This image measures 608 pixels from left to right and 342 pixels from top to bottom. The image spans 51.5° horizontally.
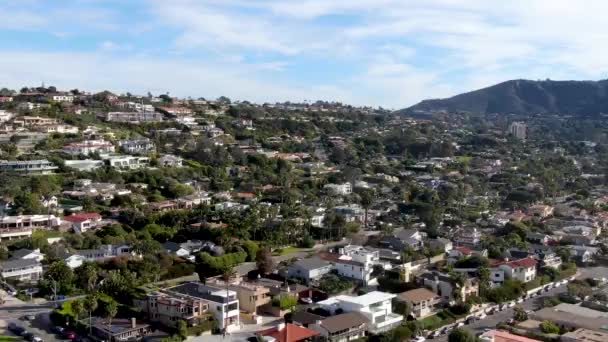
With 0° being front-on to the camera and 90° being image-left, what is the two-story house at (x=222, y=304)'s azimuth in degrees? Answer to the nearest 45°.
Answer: approximately 315°

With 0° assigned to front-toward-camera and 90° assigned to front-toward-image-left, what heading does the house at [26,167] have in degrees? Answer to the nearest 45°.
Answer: approximately 0°

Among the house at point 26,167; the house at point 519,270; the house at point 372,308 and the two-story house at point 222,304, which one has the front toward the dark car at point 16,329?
the house at point 26,167

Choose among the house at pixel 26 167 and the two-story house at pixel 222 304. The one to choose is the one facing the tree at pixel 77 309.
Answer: the house

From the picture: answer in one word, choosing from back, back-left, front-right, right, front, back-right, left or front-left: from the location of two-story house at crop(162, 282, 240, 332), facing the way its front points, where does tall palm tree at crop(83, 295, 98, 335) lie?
back-right

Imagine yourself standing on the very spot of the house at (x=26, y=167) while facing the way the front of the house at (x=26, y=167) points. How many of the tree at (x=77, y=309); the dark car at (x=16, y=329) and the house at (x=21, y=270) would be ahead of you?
3

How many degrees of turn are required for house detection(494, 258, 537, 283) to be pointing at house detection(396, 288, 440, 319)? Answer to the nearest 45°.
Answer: approximately 90° to its right
